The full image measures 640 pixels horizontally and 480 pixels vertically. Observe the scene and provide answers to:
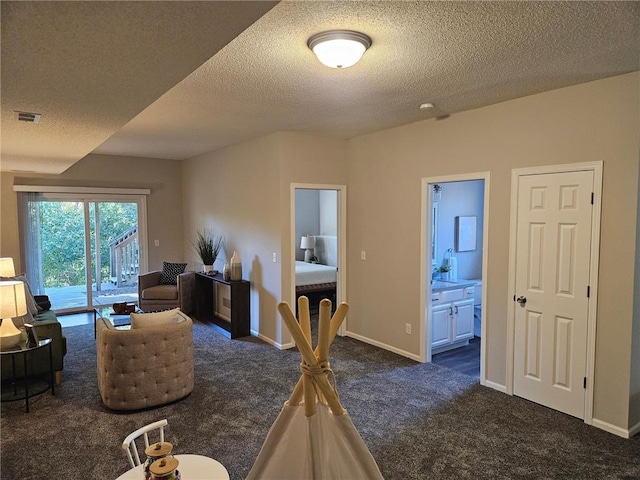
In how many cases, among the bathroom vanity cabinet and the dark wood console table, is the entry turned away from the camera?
0

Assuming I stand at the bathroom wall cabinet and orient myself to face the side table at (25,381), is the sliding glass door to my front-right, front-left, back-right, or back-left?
front-right

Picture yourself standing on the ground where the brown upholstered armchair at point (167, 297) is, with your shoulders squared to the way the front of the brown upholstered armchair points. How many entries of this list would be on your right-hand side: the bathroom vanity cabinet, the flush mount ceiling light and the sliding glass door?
1

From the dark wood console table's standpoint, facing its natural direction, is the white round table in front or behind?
in front

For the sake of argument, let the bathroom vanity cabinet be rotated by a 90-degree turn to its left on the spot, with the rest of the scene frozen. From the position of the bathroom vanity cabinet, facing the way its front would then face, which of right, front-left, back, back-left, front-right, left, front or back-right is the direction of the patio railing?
back-left

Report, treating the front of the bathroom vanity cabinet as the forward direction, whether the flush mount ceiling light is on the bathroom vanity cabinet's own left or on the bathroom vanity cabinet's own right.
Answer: on the bathroom vanity cabinet's own right

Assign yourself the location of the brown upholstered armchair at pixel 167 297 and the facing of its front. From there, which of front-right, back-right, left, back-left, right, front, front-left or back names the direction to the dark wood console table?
left

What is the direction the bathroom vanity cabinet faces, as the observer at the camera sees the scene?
facing the viewer and to the right of the viewer

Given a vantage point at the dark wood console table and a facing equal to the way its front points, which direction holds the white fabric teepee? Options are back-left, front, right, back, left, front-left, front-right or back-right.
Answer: front-left

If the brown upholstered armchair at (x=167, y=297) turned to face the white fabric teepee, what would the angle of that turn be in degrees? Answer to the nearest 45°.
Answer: approximately 45° to its left

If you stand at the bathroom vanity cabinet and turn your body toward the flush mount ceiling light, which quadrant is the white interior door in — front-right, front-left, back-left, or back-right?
front-left

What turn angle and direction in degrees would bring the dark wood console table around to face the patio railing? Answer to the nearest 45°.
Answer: approximately 90° to its right

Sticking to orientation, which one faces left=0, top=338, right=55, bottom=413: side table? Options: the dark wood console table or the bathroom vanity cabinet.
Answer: the dark wood console table

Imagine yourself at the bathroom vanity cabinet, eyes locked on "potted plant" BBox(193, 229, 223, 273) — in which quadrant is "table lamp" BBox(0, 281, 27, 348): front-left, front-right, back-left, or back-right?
front-left

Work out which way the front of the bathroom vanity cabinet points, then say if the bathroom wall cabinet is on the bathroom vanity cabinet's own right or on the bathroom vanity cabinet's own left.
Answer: on the bathroom vanity cabinet's own left
